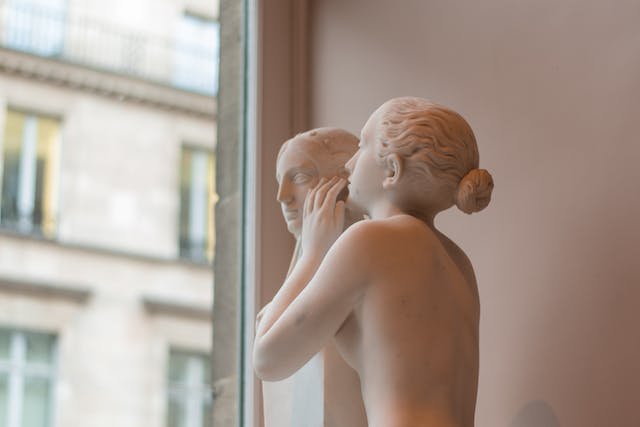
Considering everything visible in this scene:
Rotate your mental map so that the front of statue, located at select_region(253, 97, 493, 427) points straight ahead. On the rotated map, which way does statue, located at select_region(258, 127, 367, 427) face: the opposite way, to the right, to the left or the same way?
to the left

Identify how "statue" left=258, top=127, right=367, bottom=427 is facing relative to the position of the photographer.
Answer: facing the viewer and to the left of the viewer

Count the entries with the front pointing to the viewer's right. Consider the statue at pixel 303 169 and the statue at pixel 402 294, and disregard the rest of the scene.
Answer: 0

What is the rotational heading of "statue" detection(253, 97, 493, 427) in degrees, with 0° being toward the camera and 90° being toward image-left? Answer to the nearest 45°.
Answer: approximately 135°
